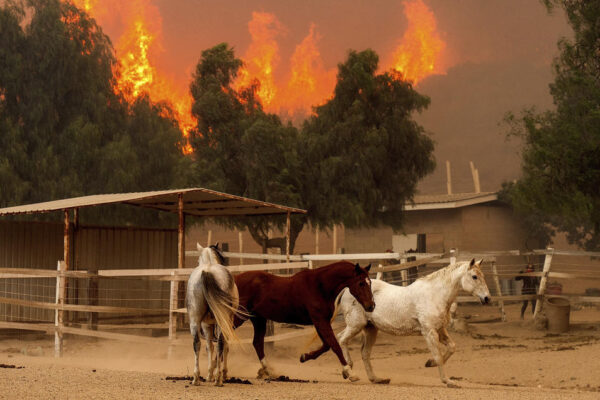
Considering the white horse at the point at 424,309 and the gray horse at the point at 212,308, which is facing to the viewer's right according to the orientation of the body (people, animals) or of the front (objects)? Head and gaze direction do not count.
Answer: the white horse

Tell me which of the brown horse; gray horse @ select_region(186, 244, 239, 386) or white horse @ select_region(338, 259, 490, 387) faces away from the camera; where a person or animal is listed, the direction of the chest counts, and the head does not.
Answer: the gray horse

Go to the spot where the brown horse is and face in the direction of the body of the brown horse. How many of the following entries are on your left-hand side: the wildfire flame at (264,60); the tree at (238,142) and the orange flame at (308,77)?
3

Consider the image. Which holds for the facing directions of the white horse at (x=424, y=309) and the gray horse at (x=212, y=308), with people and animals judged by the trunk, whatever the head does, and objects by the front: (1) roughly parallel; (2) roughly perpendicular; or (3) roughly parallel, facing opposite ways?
roughly perpendicular

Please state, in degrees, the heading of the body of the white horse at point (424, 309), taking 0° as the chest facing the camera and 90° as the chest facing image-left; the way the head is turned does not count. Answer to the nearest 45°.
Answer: approximately 270°

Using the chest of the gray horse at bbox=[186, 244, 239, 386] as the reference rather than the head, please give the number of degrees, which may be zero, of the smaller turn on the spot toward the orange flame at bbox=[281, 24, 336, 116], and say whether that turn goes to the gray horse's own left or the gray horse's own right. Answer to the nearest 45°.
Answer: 0° — it already faces it

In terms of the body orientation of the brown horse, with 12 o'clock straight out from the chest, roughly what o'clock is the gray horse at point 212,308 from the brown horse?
The gray horse is roughly at 5 o'clock from the brown horse.

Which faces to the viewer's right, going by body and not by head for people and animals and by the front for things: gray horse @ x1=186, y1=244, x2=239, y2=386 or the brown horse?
the brown horse

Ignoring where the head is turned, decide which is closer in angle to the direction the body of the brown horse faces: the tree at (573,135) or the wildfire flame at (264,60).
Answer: the tree

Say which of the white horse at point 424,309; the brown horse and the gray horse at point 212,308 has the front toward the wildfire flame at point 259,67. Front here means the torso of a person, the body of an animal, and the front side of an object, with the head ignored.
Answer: the gray horse

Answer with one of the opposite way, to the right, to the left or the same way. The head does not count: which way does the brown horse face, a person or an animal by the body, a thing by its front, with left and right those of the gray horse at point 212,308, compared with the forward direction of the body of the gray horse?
to the right

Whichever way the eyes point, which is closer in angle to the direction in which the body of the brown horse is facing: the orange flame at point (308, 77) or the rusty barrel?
the rusty barrel

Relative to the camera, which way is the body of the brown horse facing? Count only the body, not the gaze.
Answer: to the viewer's right

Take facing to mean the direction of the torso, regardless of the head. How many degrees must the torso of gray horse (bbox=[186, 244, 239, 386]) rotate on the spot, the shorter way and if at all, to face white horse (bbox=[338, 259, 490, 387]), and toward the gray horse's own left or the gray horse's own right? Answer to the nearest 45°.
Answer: approximately 90° to the gray horse's own right

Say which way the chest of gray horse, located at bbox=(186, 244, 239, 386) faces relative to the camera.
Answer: away from the camera
